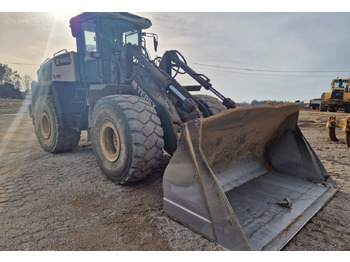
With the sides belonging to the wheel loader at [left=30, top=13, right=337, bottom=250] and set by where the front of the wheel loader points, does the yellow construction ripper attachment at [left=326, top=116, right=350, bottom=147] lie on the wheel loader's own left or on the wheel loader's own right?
on the wheel loader's own left

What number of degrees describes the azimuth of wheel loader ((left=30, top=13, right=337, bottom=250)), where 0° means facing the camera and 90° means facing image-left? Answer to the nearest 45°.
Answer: approximately 315°
